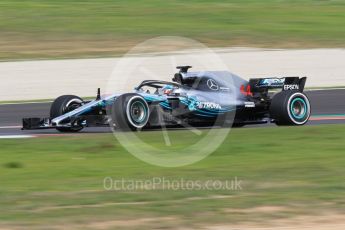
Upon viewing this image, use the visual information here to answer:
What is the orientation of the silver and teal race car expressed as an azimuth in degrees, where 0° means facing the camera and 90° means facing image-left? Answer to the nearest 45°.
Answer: approximately 45°
